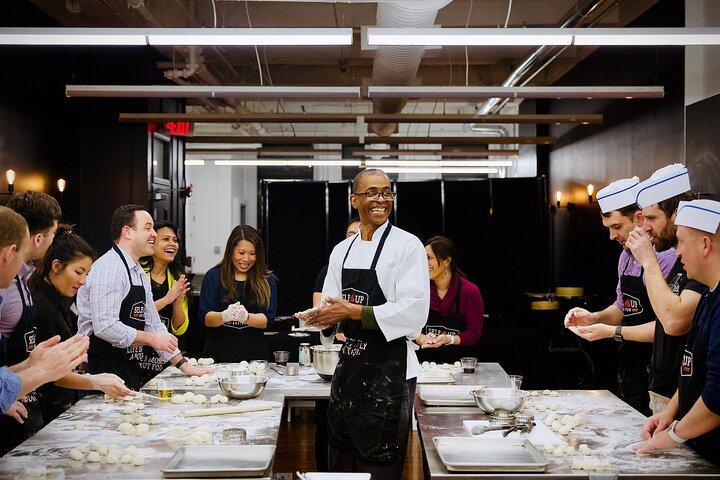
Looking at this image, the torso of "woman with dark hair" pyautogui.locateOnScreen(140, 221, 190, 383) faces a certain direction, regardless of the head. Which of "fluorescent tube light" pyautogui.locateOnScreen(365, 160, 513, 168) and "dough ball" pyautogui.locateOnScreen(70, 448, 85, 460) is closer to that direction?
the dough ball

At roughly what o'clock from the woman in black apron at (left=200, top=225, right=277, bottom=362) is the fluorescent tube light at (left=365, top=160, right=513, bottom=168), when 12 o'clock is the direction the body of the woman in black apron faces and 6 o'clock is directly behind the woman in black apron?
The fluorescent tube light is roughly at 7 o'clock from the woman in black apron.

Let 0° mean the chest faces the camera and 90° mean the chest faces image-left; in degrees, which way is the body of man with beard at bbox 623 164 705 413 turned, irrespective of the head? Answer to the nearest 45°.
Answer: approximately 90°

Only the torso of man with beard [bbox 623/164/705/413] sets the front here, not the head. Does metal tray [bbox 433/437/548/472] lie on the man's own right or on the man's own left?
on the man's own left

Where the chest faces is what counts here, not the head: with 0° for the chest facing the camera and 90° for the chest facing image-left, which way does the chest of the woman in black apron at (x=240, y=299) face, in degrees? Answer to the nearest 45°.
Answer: approximately 0°

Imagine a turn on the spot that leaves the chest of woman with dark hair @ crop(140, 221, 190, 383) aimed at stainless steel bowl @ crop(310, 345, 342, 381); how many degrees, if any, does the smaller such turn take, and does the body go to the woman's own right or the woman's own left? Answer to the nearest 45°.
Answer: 0° — they already face it

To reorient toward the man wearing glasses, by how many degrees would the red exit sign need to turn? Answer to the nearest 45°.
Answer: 0° — it already faces them

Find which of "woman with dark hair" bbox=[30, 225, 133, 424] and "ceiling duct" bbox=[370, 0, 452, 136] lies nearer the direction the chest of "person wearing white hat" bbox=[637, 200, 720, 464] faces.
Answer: the woman with dark hair

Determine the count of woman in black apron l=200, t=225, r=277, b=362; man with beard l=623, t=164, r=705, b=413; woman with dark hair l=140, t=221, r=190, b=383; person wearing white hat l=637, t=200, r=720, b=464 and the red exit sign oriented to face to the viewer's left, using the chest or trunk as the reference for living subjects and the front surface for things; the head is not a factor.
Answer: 2

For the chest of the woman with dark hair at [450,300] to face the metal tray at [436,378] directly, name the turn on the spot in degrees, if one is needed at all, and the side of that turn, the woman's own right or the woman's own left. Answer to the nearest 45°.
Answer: approximately 45° to the woman's own left

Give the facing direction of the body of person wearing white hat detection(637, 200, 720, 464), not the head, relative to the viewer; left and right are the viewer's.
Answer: facing to the left of the viewer

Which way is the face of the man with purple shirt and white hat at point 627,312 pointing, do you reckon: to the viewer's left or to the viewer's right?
to the viewer's left
